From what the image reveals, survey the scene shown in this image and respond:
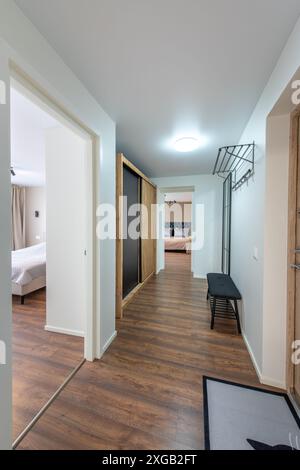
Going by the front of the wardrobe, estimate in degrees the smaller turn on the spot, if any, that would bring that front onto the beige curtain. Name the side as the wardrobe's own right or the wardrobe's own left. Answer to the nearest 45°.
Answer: approximately 135° to the wardrobe's own left

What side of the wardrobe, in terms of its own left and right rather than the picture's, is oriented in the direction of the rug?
right

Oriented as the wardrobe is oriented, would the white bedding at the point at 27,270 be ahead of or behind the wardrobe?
behind

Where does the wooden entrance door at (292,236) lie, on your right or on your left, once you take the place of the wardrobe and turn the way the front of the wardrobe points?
on your right

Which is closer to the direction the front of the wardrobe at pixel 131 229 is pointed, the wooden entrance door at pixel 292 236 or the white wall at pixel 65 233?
the wooden entrance door

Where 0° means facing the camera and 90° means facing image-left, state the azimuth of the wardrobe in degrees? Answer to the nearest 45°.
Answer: approximately 270°

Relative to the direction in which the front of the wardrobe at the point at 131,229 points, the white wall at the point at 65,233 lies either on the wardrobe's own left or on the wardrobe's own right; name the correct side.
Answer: on the wardrobe's own right

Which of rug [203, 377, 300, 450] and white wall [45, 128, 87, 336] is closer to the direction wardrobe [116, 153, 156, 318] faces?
the rug

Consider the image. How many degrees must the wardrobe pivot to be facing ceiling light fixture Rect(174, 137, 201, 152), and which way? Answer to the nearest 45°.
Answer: approximately 45° to its right

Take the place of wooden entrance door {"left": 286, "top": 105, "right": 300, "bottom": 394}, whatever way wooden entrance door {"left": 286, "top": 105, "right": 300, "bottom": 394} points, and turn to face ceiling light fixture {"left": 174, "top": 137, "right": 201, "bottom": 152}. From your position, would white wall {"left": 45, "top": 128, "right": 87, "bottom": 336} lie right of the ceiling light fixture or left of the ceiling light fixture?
left
